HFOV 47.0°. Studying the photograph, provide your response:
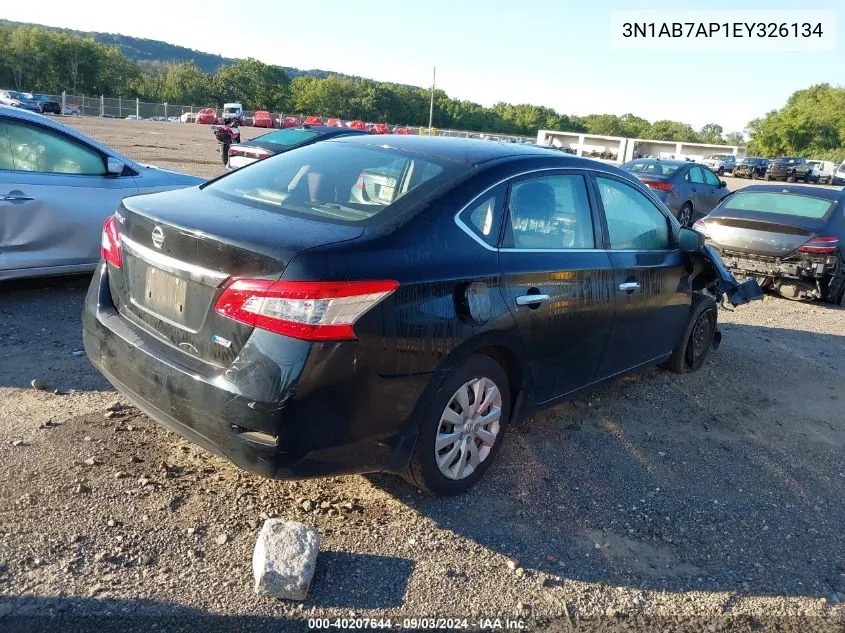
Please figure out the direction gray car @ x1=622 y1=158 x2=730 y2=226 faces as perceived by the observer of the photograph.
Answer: facing away from the viewer and to the right of the viewer

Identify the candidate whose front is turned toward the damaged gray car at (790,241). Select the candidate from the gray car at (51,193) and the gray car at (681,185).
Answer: the gray car at (51,193)

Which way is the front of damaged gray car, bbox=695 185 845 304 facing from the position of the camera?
facing away from the viewer and to the right of the viewer

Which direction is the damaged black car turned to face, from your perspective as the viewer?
facing away from the viewer and to the right of the viewer

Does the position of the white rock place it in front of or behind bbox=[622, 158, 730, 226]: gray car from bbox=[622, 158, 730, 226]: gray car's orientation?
behind

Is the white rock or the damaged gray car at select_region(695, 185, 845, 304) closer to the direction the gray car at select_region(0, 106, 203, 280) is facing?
the damaged gray car

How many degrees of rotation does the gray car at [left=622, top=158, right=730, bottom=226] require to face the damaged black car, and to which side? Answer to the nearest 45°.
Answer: approximately 135° to its right

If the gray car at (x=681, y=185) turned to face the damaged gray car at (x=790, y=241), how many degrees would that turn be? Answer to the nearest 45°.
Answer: approximately 135° to its right

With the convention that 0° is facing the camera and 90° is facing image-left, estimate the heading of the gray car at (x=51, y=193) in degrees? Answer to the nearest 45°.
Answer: approximately 270°
